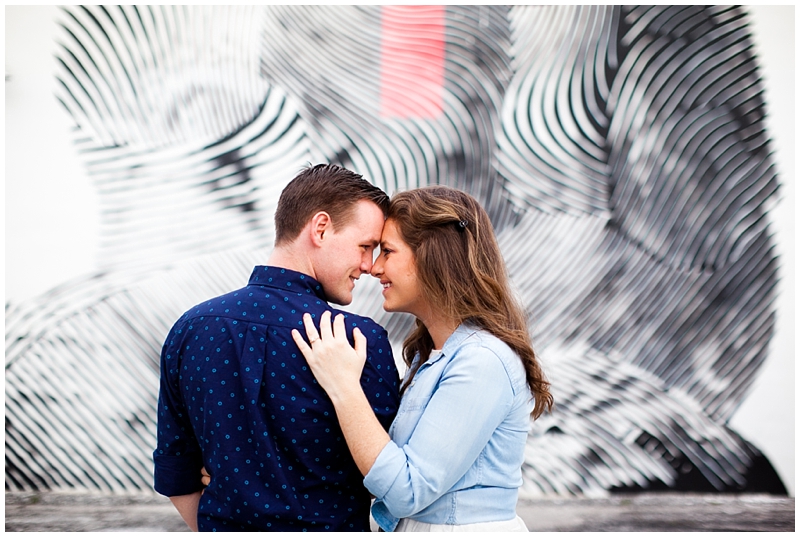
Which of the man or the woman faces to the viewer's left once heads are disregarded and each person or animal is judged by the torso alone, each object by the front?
the woman

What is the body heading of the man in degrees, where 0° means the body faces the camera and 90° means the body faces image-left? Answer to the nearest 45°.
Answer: approximately 225°

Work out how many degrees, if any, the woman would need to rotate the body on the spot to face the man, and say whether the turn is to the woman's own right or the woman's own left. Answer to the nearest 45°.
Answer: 0° — they already face them

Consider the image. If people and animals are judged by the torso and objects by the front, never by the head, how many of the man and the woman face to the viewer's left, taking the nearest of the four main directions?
1

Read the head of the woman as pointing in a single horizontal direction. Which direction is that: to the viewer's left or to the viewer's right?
to the viewer's left

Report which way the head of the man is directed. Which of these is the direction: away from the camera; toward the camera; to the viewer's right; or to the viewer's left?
to the viewer's right

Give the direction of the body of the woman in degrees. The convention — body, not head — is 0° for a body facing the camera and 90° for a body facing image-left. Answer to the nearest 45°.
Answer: approximately 90°

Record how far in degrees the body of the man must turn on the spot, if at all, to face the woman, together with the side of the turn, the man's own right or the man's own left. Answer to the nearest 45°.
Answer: approximately 45° to the man's own right
